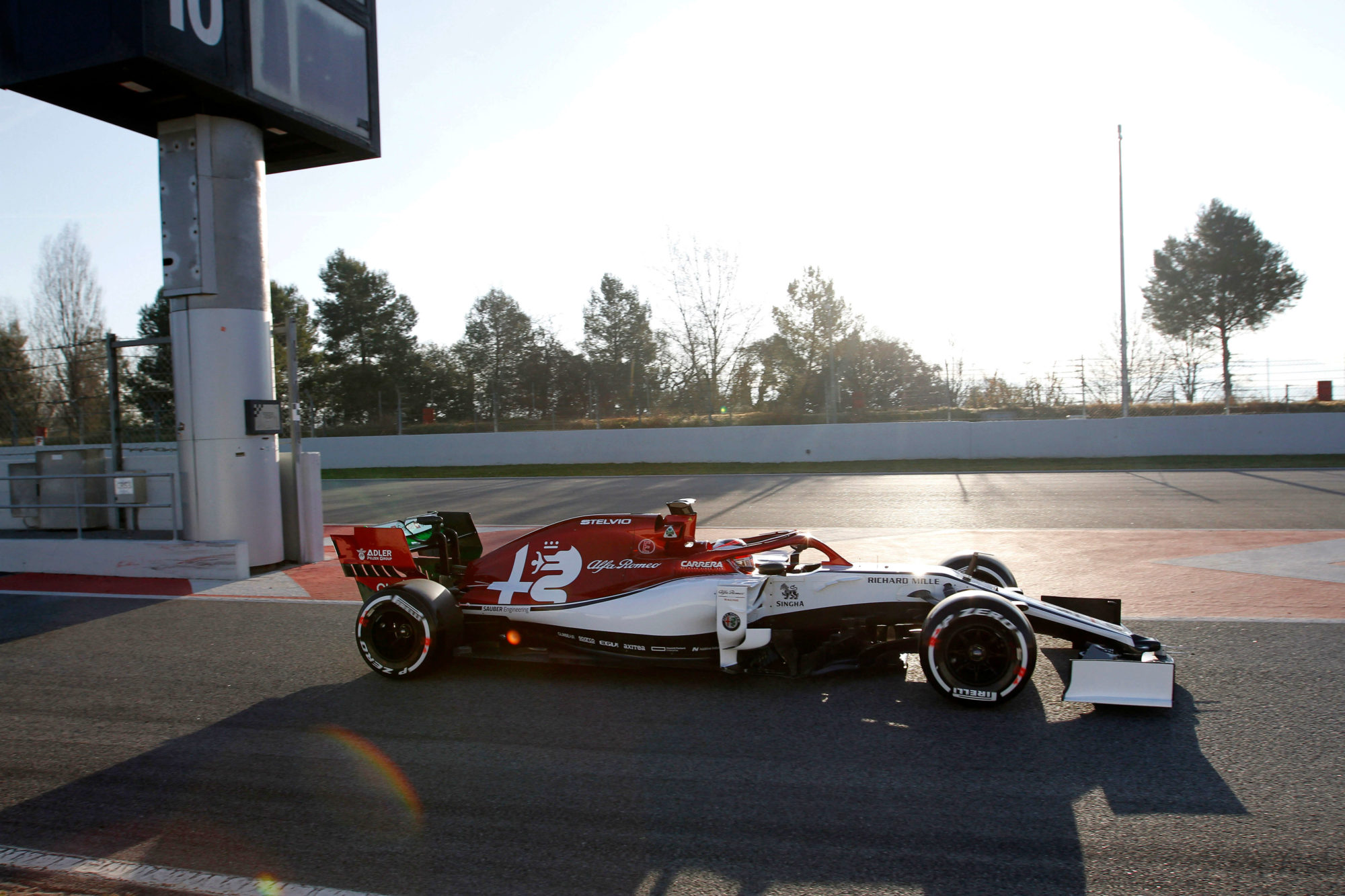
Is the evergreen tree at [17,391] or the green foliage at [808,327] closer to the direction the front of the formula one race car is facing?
the green foliage

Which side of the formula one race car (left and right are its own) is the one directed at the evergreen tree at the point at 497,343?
left

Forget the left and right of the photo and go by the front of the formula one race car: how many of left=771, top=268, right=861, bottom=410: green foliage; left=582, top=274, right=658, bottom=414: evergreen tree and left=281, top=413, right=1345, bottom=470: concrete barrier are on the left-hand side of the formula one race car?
3

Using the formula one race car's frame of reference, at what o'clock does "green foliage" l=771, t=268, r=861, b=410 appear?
The green foliage is roughly at 9 o'clock from the formula one race car.

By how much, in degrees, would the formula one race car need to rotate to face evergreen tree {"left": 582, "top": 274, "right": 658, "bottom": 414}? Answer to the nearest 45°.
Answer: approximately 90° to its left

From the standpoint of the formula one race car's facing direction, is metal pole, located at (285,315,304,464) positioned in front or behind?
behind

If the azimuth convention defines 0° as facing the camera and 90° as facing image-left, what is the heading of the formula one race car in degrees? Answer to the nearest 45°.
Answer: approximately 270°

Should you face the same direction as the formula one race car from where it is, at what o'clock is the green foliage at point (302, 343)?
The green foliage is roughly at 8 o'clock from the formula one race car.

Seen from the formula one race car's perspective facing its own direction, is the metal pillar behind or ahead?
behind

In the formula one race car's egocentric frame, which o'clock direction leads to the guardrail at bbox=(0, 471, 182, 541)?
The guardrail is roughly at 7 o'clock from the formula one race car.

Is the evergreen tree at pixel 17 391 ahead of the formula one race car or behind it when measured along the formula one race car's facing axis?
behind

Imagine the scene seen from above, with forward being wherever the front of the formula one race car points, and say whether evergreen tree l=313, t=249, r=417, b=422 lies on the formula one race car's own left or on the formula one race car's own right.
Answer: on the formula one race car's own left

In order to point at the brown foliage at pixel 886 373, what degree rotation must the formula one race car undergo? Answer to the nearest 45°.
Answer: approximately 90° to its left

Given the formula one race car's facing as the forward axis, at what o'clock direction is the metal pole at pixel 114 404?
The metal pole is roughly at 7 o'clock from the formula one race car.
